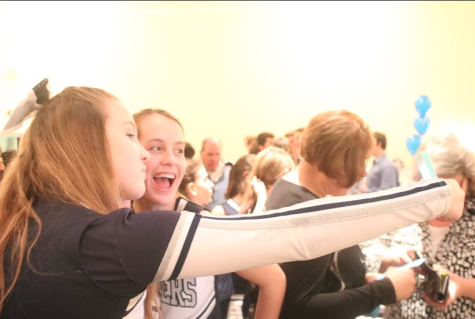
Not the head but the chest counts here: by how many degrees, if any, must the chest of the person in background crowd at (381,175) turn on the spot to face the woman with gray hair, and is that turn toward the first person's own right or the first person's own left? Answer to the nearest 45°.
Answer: approximately 90° to the first person's own left
